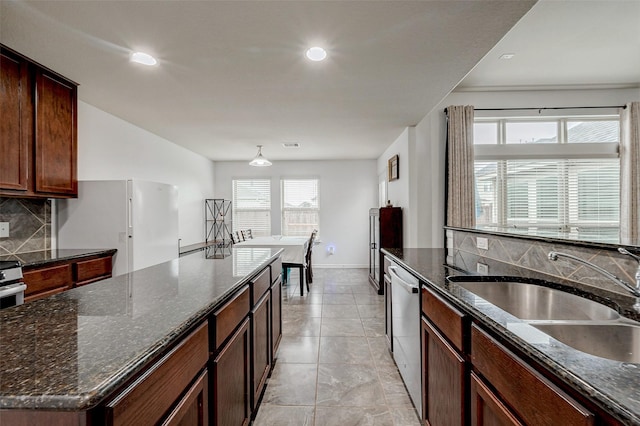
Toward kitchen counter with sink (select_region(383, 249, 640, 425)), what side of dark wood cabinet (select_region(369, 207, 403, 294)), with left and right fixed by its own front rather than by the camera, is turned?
left

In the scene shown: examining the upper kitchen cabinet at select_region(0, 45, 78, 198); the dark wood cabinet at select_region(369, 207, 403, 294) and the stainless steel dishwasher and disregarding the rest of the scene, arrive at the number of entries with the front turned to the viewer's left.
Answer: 2

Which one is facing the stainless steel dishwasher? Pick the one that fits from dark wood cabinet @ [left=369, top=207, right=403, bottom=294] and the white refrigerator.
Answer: the white refrigerator

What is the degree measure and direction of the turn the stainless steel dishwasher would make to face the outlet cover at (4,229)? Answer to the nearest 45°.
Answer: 0° — it already faces it

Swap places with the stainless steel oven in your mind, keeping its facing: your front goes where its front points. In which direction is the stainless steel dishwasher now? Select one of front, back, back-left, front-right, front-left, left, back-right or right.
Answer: front

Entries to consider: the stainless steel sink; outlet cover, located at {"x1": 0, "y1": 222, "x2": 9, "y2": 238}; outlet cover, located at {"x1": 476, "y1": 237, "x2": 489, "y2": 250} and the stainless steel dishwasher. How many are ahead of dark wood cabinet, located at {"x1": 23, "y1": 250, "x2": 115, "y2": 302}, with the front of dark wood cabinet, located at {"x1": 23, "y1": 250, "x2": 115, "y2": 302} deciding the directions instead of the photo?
3

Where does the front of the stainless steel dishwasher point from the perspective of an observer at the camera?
facing to the left of the viewer

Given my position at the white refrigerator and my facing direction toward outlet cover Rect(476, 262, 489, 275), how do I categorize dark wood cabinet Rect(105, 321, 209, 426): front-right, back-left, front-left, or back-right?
front-right

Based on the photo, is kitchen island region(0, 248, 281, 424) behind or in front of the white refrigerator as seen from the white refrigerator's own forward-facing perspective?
in front

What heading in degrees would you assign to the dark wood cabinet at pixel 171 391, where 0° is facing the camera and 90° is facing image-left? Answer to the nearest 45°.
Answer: approximately 315°

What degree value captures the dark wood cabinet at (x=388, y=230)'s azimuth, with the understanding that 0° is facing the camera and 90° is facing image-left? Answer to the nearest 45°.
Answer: approximately 90°

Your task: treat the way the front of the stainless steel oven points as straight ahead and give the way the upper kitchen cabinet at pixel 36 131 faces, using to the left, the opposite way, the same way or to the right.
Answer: the same way

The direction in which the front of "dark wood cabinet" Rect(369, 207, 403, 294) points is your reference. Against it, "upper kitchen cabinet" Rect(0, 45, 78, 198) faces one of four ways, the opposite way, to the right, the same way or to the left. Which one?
the opposite way

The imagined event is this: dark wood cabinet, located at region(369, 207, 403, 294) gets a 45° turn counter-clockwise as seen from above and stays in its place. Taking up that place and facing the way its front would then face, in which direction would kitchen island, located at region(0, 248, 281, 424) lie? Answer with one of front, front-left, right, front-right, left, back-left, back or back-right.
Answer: front-left

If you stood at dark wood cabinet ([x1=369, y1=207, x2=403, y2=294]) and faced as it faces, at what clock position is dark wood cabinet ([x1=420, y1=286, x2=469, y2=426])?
dark wood cabinet ([x1=420, y1=286, x2=469, y2=426]) is roughly at 9 o'clock from dark wood cabinet ([x1=369, y1=207, x2=403, y2=294]).
